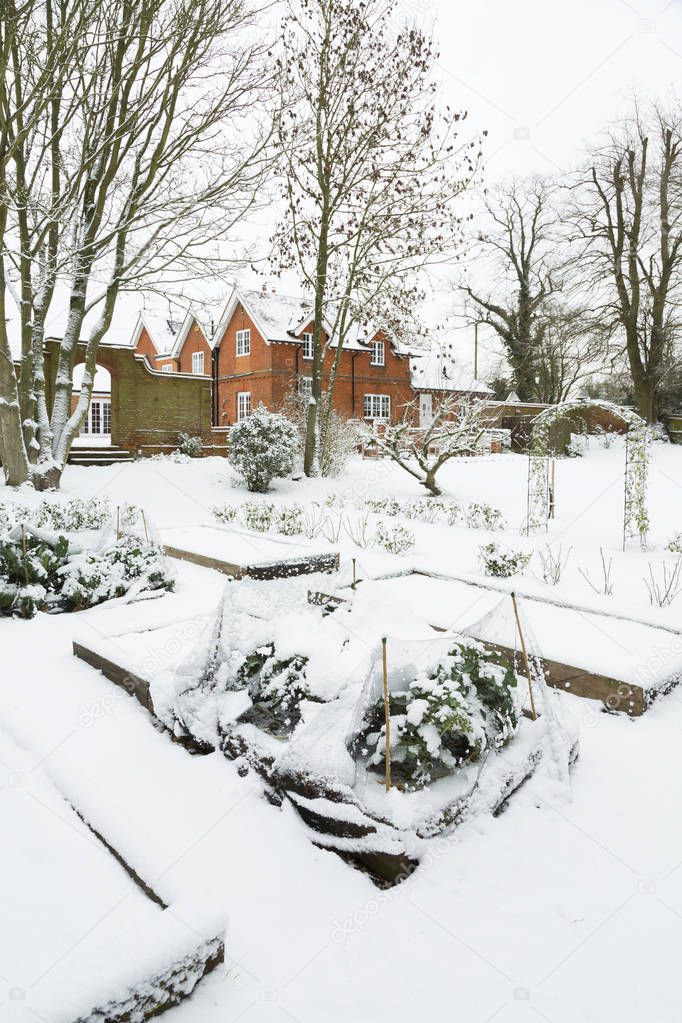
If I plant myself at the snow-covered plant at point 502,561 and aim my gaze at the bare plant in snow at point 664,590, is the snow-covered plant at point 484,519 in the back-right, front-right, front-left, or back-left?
back-left

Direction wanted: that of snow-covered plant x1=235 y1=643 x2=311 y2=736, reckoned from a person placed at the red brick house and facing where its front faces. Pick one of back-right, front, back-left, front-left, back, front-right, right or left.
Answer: front-right

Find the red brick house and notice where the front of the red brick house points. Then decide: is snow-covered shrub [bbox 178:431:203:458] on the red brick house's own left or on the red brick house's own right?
on the red brick house's own right

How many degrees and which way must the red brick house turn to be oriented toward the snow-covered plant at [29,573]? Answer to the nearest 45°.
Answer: approximately 45° to its right

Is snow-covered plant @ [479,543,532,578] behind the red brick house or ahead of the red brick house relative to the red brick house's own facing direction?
ahead

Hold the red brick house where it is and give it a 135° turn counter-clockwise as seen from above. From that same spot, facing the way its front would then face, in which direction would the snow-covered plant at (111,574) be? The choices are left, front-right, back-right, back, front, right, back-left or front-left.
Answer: back

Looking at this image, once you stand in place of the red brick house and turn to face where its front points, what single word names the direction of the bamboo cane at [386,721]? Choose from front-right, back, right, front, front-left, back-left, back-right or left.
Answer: front-right

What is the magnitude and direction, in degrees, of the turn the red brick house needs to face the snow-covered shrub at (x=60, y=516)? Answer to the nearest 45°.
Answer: approximately 45° to its right

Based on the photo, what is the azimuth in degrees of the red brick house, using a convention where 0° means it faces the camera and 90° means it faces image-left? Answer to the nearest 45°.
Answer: approximately 315°
